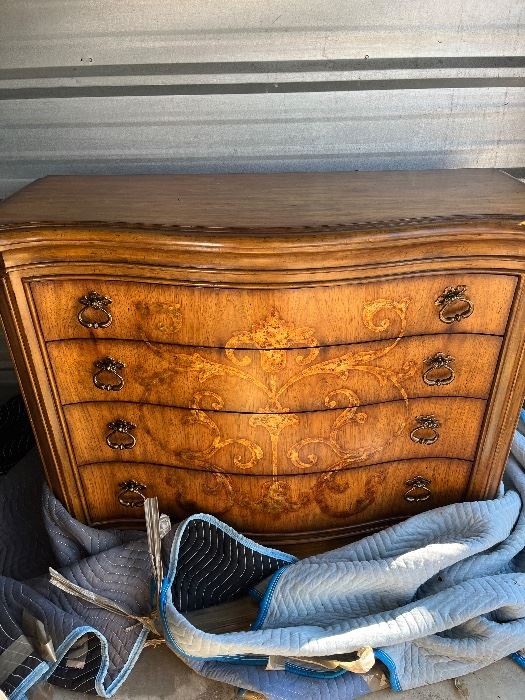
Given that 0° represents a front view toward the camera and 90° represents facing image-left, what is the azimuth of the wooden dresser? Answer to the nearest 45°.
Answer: approximately 0°
